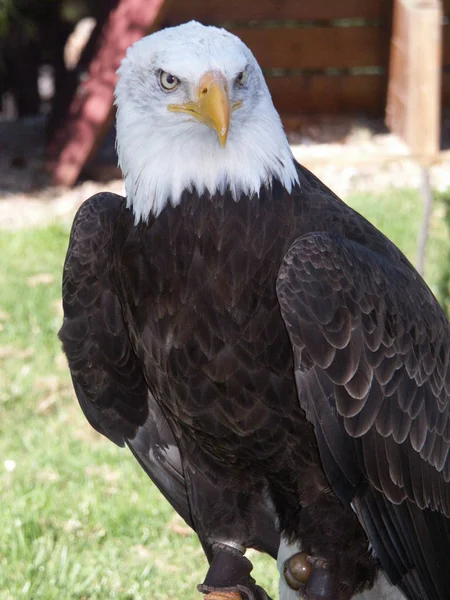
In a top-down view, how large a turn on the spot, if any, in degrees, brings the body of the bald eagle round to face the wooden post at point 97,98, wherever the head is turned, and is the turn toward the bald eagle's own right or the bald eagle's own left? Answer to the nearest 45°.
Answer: approximately 135° to the bald eagle's own right

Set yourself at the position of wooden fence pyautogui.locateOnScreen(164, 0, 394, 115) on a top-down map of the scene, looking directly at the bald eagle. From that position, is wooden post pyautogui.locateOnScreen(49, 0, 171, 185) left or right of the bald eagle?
right

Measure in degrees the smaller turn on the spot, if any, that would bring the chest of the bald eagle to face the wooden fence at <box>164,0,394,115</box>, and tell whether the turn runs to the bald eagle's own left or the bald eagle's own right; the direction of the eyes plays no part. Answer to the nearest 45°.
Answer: approximately 135° to the bald eagle's own right

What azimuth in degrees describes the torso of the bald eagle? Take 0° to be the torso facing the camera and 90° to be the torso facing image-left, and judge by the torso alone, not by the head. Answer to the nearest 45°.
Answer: approximately 45°
